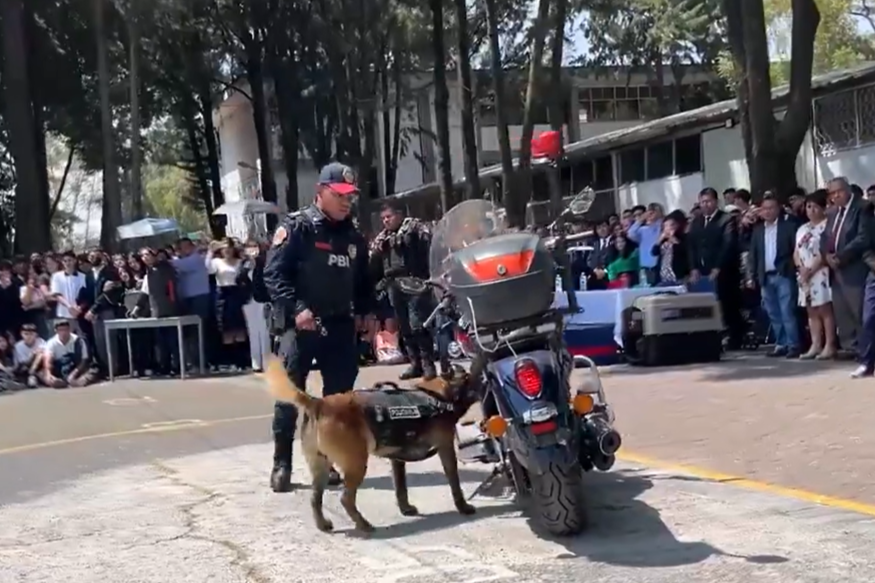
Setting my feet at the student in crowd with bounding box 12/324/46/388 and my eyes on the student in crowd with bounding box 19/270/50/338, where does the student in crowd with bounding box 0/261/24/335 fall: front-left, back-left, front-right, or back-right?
front-left

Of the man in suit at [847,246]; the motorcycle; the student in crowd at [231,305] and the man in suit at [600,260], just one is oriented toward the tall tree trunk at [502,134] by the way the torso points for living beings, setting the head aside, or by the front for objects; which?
the motorcycle

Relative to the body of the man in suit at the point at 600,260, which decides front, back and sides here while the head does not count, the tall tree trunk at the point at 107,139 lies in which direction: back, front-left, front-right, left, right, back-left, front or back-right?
back-right

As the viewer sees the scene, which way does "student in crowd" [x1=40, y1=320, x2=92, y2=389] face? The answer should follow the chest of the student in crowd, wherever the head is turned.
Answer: toward the camera

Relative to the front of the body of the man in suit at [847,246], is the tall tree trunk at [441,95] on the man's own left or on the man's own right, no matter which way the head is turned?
on the man's own right

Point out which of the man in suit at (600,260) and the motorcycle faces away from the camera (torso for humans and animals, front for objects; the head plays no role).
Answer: the motorcycle

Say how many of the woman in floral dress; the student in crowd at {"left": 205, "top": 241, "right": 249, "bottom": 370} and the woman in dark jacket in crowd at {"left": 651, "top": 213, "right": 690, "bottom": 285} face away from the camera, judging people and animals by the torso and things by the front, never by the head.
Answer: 0

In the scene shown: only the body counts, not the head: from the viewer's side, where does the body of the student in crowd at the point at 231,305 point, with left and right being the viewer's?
facing the viewer

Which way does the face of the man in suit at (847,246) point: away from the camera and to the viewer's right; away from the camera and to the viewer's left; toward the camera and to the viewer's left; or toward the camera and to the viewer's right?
toward the camera and to the viewer's left

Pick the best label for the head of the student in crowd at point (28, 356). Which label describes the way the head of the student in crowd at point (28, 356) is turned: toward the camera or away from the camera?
toward the camera

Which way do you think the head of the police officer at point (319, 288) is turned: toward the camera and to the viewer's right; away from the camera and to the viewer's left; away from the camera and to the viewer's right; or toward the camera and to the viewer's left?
toward the camera and to the viewer's right

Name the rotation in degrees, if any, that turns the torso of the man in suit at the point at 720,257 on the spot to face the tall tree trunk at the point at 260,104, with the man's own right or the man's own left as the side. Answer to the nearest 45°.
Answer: approximately 90° to the man's own right

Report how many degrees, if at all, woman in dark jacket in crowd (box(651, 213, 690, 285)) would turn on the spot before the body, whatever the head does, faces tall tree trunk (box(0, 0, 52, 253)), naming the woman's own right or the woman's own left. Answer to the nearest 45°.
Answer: approximately 90° to the woman's own right

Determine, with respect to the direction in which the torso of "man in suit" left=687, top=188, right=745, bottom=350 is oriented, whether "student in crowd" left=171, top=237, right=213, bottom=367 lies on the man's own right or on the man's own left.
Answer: on the man's own right

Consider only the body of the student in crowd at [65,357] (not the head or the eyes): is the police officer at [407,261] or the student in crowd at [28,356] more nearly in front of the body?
the police officer

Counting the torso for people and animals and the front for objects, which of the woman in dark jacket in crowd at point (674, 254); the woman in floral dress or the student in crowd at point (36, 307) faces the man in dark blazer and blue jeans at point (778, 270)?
the student in crowd at point (36, 307)

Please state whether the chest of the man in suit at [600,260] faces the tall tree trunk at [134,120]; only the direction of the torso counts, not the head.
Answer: no

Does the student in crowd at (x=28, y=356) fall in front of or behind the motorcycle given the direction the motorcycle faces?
in front

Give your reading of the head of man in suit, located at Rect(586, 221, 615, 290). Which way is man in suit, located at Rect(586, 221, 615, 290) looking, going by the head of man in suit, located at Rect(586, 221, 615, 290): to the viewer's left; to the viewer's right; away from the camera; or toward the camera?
toward the camera

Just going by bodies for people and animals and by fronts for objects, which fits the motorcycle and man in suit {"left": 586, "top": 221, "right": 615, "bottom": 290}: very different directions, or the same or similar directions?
very different directions

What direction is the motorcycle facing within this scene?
away from the camera
